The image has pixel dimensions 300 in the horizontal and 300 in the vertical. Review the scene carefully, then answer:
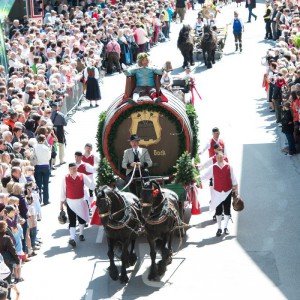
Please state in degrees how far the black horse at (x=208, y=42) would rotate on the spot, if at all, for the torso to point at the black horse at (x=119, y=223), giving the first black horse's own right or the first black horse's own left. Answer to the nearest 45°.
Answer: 0° — it already faces it

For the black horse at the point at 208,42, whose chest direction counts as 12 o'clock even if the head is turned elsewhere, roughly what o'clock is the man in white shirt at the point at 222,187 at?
The man in white shirt is roughly at 12 o'clock from the black horse.

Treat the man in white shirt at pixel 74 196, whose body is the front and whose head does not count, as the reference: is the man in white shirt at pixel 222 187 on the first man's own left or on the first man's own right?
on the first man's own left

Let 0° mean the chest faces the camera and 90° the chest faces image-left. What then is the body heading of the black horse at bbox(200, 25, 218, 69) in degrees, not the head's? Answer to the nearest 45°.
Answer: approximately 0°

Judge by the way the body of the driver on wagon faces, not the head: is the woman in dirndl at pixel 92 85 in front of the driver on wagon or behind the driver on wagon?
behind

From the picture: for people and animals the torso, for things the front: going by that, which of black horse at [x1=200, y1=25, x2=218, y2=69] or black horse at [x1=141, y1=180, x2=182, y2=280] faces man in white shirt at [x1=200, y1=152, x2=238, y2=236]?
black horse at [x1=200, y1=25, x2=218, y2=69]

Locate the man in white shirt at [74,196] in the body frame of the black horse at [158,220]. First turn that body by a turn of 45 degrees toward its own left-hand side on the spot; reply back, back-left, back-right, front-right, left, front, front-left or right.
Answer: back-right

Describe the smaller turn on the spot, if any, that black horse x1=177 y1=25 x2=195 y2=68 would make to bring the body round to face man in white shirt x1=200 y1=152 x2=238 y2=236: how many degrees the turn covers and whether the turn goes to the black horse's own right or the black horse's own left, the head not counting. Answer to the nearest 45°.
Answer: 0° — it already faces them

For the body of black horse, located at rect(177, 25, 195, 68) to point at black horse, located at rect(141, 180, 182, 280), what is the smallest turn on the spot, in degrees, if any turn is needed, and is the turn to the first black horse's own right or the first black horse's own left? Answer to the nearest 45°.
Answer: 0° — it already faces it
